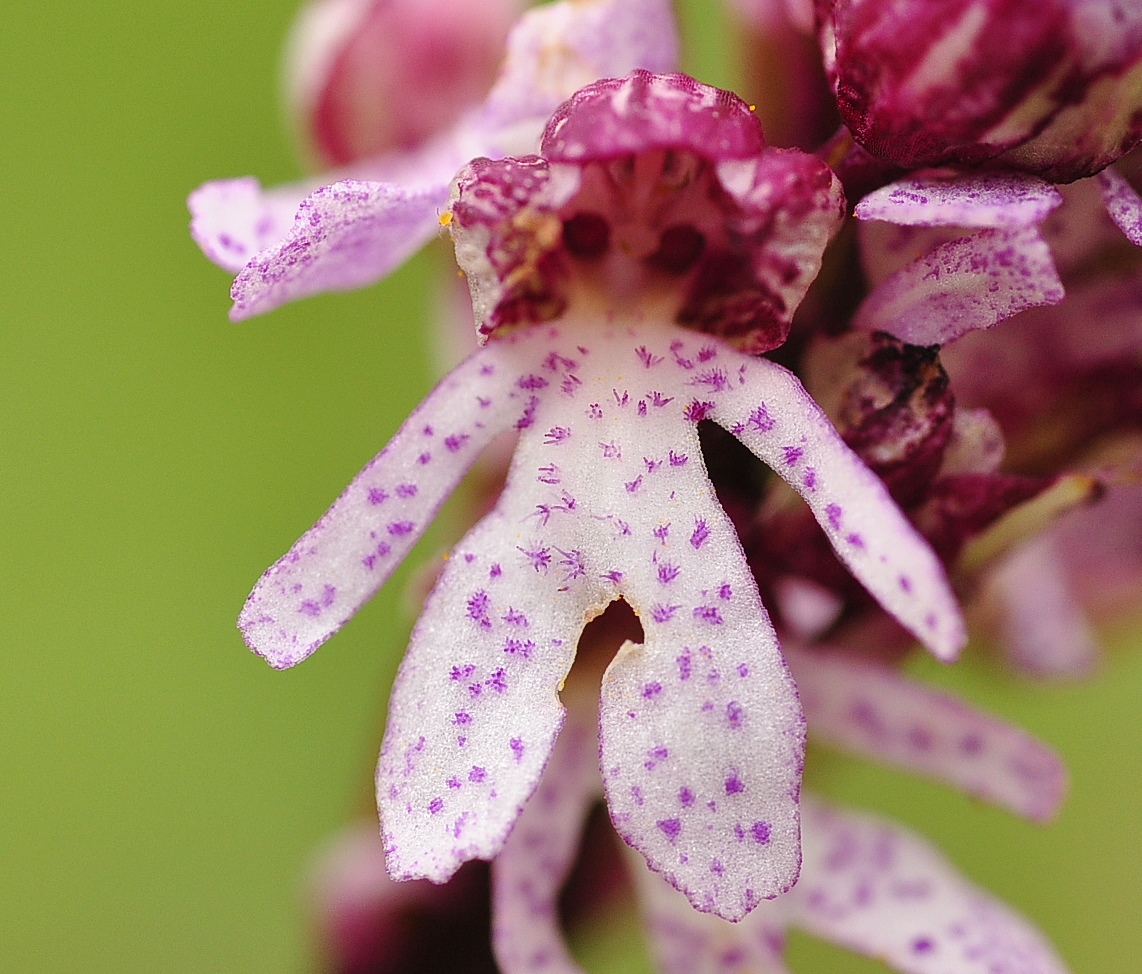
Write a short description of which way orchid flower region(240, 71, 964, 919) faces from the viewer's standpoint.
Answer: facing the viewer

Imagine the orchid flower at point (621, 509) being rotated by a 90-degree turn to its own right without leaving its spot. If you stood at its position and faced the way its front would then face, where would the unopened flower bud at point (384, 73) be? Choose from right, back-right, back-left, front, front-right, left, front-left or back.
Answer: right
